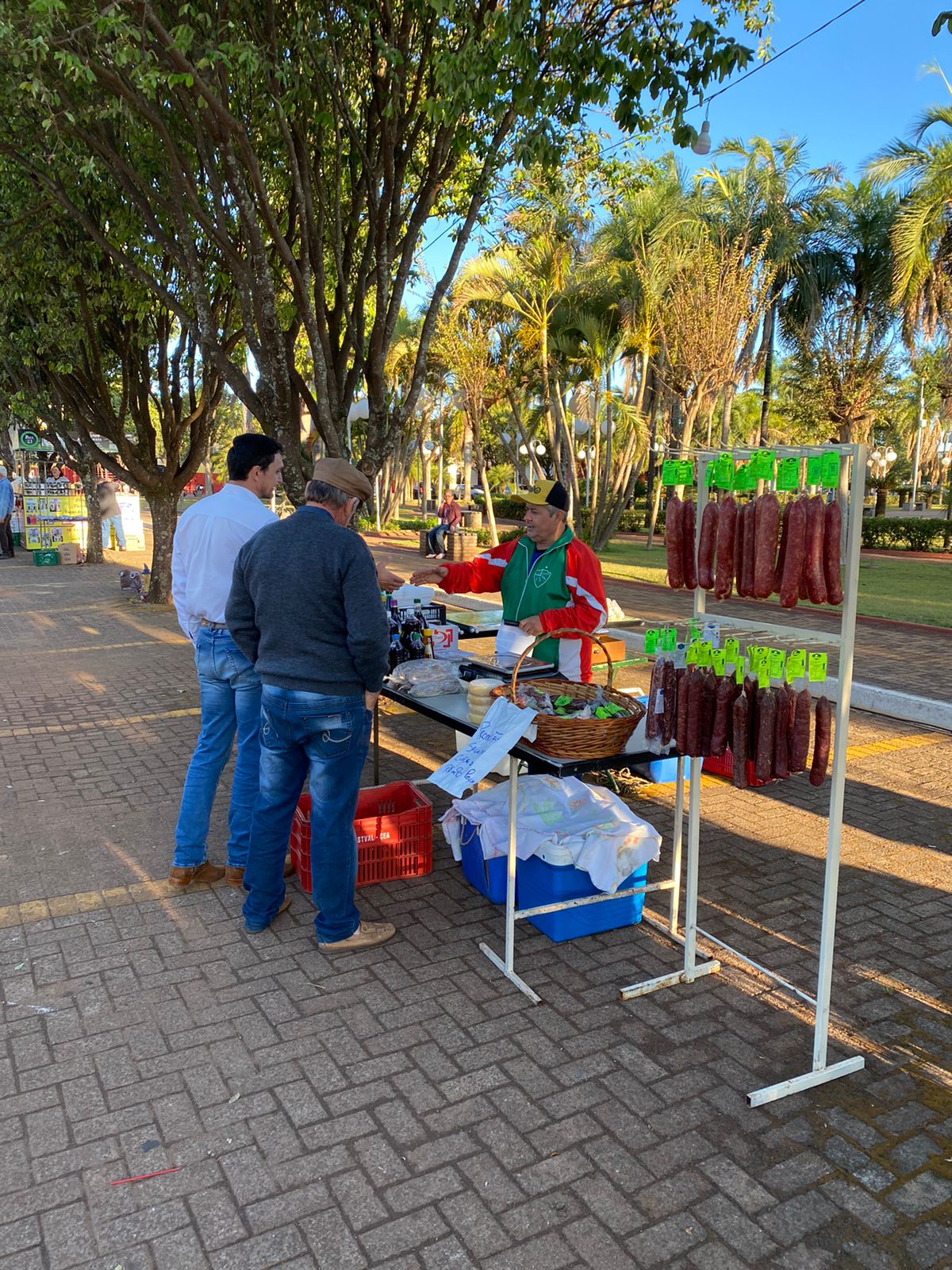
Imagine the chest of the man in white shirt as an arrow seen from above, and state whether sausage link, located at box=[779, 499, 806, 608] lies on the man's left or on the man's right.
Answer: on the man's right

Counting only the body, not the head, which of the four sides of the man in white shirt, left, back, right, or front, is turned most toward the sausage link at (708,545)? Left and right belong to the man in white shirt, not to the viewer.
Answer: right

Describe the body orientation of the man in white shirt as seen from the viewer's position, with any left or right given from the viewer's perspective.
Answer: facing away from the viewer and to the right of the viewer

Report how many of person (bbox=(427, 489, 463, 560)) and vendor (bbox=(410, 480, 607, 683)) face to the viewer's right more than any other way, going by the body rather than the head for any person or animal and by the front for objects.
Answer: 0

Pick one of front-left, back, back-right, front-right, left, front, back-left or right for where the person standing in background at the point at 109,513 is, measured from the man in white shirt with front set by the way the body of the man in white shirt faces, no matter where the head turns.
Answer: front-left

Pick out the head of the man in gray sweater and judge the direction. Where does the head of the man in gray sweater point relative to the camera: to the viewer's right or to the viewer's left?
to the viewer's right

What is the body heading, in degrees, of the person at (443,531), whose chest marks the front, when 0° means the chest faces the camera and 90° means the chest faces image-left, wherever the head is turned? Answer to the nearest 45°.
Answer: approximately 45°

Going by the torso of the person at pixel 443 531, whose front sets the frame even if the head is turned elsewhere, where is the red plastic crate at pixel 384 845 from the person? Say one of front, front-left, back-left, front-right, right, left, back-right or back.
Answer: front-left

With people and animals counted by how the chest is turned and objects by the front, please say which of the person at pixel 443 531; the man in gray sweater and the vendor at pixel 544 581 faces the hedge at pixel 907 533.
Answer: the man in gray sweater

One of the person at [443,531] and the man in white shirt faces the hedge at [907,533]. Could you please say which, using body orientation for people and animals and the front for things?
the man in white shirt

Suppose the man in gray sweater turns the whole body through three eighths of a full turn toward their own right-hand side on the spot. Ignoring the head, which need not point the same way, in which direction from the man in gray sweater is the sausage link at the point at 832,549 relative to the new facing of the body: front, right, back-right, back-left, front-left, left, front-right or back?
front-left

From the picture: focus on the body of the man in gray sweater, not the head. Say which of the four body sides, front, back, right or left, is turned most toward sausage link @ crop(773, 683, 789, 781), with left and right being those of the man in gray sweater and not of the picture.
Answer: right

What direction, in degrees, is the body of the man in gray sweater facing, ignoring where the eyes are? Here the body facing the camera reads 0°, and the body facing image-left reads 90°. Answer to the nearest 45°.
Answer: approximately 225°

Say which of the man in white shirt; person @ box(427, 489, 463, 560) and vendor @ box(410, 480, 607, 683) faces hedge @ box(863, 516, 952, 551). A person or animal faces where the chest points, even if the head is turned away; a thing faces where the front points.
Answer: the man in white shirt

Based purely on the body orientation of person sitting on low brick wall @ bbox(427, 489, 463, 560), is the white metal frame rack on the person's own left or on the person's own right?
on the person's own left
